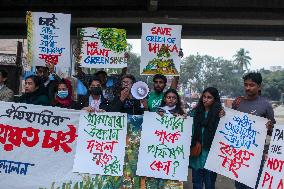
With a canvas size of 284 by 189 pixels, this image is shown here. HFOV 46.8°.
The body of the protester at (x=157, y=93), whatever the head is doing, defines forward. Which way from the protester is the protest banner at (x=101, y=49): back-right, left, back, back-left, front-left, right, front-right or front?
back-right

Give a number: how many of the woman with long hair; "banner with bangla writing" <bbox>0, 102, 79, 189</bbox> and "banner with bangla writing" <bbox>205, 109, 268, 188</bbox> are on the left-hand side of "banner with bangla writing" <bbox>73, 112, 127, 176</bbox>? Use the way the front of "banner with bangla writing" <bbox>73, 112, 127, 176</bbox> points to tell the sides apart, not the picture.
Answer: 2

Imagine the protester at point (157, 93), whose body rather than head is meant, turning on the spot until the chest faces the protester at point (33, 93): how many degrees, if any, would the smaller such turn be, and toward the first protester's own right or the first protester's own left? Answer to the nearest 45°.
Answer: approximately 90° to the first protester's own right

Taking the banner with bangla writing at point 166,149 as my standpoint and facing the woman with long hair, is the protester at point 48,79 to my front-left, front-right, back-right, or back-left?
back-left

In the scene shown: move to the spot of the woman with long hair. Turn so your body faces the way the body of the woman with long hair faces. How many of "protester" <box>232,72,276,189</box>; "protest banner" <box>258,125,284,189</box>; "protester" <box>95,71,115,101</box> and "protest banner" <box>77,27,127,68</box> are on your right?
2

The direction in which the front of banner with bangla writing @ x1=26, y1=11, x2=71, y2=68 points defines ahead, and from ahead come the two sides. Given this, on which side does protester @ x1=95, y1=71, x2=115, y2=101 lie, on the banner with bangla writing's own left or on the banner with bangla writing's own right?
on the banner with bangla writing's own left

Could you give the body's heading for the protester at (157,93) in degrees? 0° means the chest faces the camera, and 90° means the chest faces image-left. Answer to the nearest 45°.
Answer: approximately 0°

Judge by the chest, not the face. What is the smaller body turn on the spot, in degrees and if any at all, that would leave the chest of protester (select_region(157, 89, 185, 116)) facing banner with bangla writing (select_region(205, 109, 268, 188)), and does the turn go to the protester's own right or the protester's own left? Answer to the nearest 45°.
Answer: approximately 90° to the protester's own left
